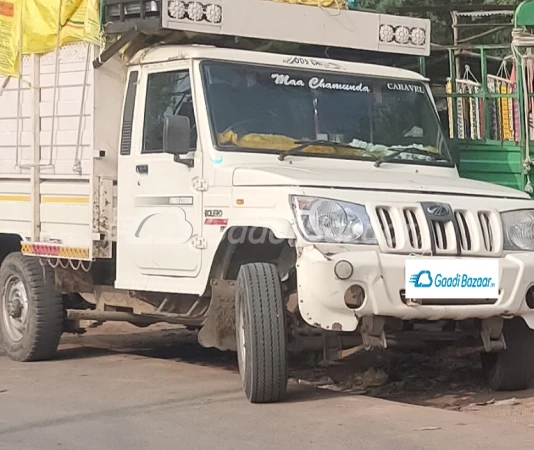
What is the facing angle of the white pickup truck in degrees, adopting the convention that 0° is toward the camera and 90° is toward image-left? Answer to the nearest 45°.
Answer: approximately 315°
